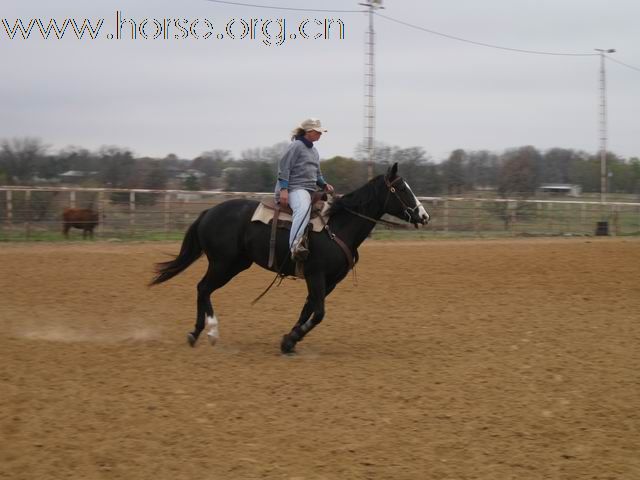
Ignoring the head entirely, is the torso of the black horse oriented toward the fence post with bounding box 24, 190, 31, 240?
no

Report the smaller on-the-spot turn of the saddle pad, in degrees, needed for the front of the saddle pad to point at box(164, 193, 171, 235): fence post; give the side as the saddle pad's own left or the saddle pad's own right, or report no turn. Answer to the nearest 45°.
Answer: approximately 90° to the saddle pad's own left

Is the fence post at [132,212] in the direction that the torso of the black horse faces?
no

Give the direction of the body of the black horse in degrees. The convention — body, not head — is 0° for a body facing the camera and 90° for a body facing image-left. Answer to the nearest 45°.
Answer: approximately 270°

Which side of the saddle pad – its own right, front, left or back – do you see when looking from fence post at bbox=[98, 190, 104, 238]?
left

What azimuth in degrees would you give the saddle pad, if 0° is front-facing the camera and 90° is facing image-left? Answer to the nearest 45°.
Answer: approximately 270°

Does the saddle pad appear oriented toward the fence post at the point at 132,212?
no
